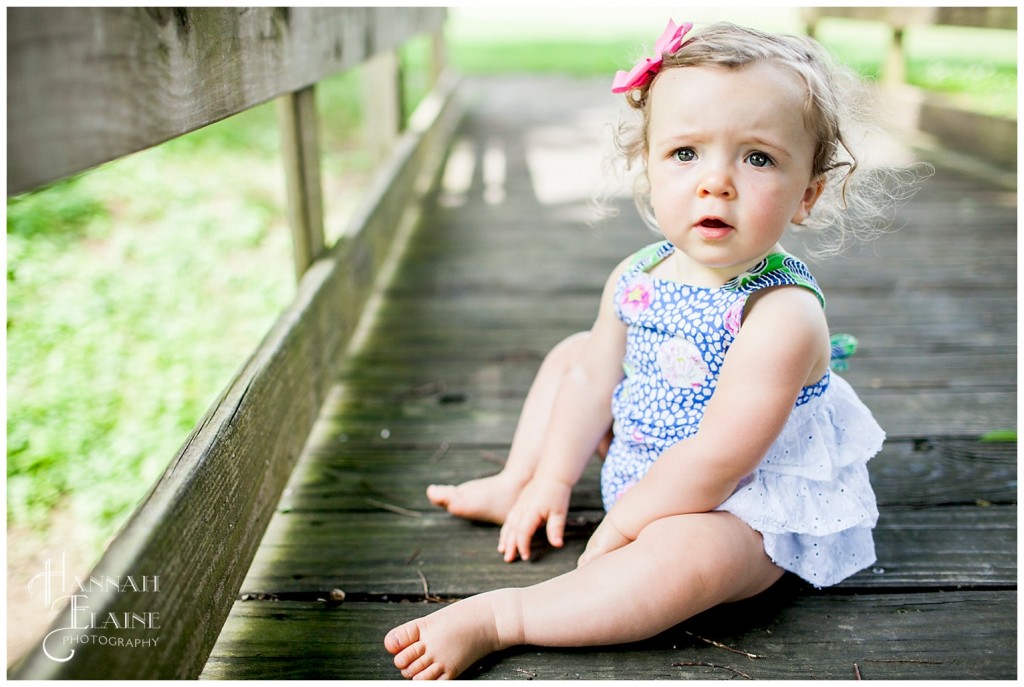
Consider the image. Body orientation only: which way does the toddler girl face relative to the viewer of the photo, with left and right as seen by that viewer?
facing the viewer and to the left of the viewer

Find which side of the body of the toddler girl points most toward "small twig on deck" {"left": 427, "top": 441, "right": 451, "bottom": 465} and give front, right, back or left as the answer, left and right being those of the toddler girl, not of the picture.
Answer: right
